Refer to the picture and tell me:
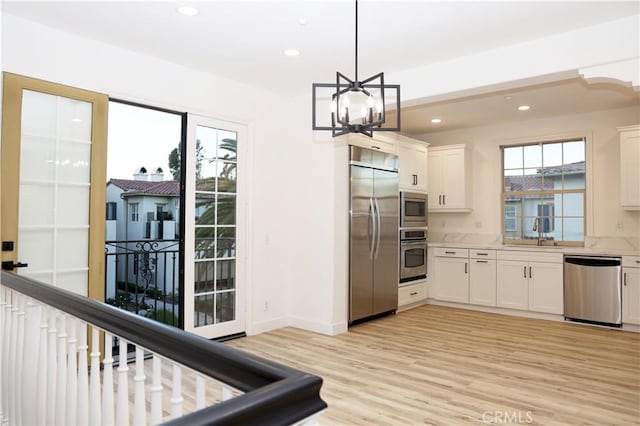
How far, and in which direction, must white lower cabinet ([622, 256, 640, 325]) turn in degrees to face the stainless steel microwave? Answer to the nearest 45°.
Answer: approximately 90° to its right

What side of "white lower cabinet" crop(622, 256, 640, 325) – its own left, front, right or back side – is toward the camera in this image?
front

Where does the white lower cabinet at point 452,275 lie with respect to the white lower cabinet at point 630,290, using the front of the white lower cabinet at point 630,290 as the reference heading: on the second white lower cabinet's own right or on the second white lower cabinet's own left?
on the second white lower cabinet's own right

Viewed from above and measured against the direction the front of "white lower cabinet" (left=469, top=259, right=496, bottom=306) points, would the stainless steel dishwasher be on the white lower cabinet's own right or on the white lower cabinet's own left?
on the white lower cabinet's own left

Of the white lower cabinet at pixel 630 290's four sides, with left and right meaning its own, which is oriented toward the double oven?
right

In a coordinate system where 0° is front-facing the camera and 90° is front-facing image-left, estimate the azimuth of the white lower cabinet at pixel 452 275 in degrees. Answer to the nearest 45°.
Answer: approximately 0°

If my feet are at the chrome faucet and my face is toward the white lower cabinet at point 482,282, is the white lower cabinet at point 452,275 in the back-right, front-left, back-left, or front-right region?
front-right

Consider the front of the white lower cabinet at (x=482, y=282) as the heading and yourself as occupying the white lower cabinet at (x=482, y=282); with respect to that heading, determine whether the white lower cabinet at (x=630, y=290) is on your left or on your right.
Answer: on your left

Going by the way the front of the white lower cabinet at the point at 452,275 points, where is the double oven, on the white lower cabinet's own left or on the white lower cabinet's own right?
on the white lower cabinet's own right

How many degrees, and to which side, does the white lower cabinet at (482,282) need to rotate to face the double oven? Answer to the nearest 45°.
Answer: approximately 90° to its right

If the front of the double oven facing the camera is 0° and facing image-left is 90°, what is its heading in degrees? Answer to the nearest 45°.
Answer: approximately 315°

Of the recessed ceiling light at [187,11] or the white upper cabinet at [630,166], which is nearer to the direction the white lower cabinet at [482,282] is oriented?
the recessed ceiling light

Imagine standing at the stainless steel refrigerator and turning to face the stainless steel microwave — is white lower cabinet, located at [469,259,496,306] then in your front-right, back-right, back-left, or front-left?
front-right

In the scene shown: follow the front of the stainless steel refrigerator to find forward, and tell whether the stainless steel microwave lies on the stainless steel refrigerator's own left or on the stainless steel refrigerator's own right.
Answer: on the stainless steel refrigerator's own left

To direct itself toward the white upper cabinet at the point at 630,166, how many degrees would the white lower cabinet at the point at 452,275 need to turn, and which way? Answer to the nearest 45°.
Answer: approximately 90° to its left

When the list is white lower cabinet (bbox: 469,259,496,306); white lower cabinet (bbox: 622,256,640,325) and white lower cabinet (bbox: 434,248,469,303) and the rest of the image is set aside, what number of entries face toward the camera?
3

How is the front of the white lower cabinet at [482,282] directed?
toward the camera
